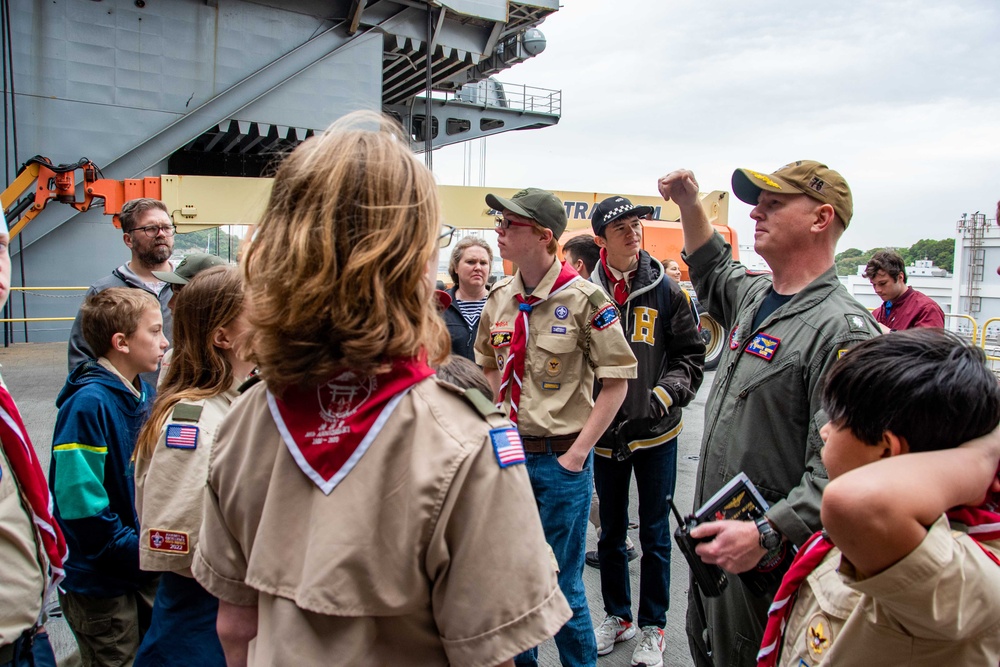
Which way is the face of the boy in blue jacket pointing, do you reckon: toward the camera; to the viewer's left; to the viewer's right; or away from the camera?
to the viewer's right

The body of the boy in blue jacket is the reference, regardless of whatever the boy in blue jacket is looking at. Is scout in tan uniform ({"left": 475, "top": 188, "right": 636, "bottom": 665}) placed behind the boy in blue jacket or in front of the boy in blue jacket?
in front

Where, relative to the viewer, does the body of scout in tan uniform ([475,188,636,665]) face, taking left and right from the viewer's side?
facing the viewer and to the left of the viewer

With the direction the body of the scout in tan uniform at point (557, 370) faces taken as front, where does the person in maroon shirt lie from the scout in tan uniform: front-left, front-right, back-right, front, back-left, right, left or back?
back

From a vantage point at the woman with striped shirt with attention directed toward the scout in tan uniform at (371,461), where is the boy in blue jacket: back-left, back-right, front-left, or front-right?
front-right

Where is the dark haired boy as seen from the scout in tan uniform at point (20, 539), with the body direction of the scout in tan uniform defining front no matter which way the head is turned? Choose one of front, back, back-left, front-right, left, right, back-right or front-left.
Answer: front-right

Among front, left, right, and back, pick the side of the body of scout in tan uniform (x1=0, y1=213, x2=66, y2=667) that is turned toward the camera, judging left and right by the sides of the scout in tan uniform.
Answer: right

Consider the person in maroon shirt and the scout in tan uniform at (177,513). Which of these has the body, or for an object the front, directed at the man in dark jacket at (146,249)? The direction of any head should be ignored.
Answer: the person in maroon shirt

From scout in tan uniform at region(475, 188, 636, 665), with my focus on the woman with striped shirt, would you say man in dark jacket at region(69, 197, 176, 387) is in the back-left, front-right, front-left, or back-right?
front-left

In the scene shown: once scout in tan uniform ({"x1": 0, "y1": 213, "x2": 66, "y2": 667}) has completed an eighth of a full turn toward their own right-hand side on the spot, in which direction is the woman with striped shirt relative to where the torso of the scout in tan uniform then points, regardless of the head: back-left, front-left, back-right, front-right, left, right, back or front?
left

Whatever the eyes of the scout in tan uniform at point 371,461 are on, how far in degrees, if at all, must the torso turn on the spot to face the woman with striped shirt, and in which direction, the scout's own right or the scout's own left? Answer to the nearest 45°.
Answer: approximately 45° to the scout's own left
